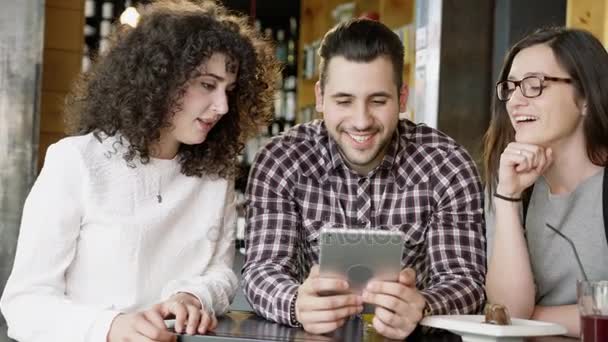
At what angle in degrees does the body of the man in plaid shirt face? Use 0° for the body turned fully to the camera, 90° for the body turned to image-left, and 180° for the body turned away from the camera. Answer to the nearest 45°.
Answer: approximately 0°

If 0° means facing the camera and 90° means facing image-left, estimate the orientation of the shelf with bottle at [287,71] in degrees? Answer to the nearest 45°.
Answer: approximately 0°

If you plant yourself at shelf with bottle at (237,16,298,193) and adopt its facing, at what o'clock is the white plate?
The white plate is roughly at 12 o'clock from the shelf with bottle.

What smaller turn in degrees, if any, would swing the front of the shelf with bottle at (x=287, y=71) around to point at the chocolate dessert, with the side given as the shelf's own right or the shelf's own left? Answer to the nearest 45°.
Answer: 0° — it already faces it

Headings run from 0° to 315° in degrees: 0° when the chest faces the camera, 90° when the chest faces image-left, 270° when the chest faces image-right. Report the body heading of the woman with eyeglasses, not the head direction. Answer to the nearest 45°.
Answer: approximately 45°

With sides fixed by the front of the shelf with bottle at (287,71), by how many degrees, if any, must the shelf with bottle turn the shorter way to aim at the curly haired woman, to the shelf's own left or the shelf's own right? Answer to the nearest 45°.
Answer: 0° — it already faces them

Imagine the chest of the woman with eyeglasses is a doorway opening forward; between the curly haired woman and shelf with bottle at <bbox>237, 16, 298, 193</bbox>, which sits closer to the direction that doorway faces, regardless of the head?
the curly haired woman

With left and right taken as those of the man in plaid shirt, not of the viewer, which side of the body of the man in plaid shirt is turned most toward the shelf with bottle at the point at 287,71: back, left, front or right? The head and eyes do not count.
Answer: back

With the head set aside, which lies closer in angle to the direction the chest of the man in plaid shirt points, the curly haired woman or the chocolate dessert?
the chocolate dessert
